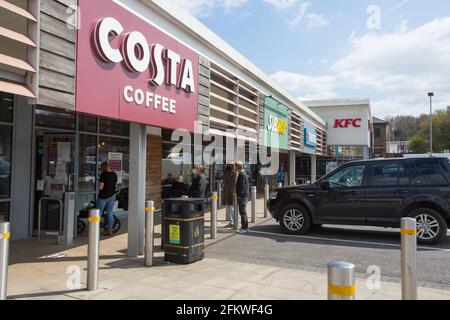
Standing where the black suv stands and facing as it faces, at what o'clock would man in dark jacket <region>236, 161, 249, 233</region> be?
The man in dark jacket is roughly at 12 o'clock from the black suv.

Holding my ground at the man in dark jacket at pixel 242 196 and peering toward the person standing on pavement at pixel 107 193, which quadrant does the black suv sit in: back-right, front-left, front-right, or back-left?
back-left

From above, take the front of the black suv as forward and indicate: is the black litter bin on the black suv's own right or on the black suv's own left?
on the black suv's own left

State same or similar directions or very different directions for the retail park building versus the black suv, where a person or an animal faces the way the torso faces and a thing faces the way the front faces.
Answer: very different directions

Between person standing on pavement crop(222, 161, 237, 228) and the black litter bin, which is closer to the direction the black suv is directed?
the person standing on pavement

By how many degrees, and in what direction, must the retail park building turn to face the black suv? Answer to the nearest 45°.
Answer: approximately 45° to its left

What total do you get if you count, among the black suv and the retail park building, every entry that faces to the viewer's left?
1

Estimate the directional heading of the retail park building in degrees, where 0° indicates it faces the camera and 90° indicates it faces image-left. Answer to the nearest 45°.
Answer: approximately 315°

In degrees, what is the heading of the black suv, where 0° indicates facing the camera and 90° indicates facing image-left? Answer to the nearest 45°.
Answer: approximately 90°

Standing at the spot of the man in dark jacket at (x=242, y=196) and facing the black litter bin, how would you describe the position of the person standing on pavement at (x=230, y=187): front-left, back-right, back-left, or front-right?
back-right

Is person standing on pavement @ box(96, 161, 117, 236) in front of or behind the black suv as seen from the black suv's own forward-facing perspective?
in front
